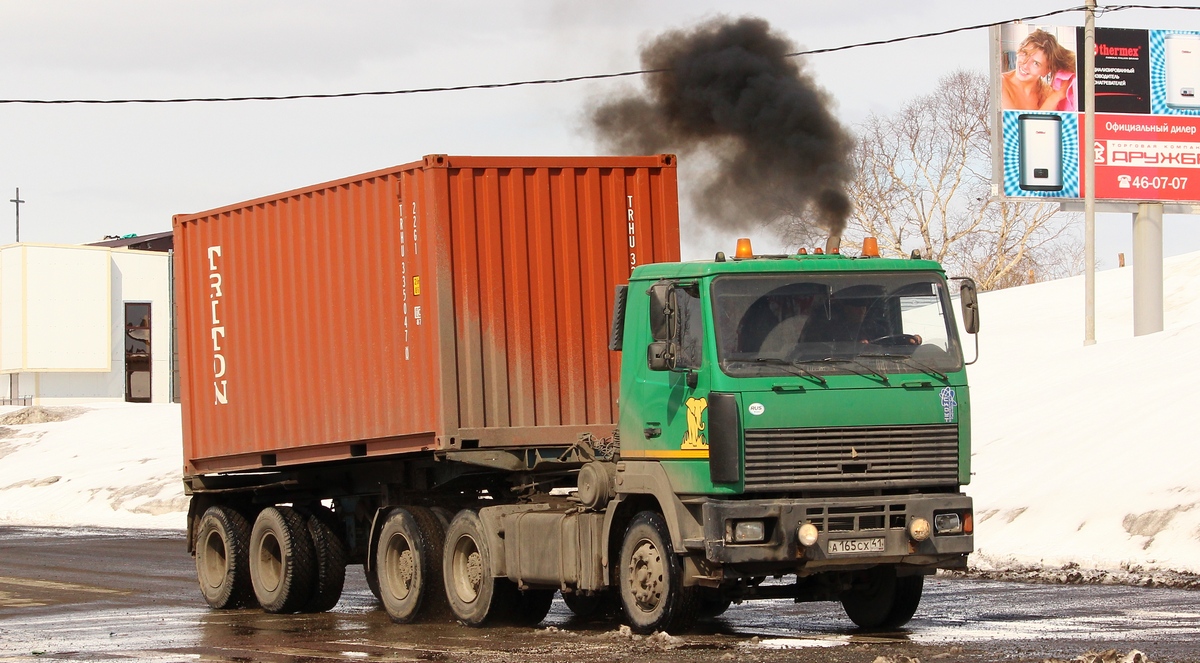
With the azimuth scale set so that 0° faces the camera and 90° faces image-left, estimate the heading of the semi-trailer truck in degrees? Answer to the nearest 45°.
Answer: approximately 315°

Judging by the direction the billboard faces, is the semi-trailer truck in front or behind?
in front

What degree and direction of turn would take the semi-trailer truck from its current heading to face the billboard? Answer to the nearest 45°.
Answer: approximately 90° to its left

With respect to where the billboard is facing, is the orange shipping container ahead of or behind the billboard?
ahead

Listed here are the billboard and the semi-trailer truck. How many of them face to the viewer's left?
0

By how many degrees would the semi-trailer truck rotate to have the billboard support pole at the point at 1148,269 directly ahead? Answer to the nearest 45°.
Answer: approximately 90° to its left
